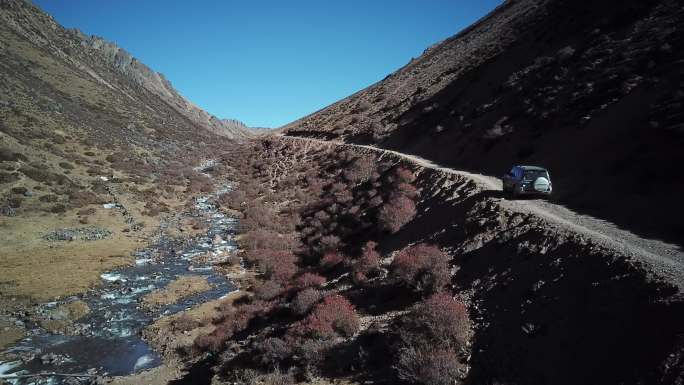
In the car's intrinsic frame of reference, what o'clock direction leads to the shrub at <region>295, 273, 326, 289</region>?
The shrub is roughly at 10 o'clock from the car.

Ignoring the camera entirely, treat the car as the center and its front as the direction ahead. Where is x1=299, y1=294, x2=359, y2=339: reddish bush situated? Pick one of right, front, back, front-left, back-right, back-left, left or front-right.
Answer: left

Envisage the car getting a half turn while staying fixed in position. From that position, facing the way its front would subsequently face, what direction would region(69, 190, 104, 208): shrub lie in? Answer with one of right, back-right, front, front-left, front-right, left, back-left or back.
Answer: back-right

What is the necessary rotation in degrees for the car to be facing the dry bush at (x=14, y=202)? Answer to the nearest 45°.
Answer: approximately 45° to its left

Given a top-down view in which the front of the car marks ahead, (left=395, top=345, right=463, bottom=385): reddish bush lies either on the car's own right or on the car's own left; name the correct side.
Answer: on the car's own left

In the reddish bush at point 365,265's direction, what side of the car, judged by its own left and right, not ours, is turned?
left

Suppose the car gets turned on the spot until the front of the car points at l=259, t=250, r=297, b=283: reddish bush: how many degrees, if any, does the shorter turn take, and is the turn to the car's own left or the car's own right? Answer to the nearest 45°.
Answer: approximately 45° to the car's own left

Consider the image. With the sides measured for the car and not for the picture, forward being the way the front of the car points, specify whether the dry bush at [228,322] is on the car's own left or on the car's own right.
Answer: on the car's own left

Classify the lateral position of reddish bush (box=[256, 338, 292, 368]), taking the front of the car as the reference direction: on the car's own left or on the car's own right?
on the car's own left

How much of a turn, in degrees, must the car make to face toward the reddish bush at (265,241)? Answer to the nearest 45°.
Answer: approximately 45° to its left

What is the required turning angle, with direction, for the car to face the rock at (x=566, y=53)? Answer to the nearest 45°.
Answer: approximately 45° to its right

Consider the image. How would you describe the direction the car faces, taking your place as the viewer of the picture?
facing away from the viewer and to the left of the viewer

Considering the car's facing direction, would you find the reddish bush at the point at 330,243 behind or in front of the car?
in front

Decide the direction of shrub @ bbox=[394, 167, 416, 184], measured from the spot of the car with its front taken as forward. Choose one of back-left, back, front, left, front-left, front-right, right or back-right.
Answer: front

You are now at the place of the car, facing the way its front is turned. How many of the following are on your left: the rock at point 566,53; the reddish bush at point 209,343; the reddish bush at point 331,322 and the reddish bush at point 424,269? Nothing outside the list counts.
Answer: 3

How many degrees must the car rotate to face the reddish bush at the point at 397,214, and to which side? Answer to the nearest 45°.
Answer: approximately 45° to its left

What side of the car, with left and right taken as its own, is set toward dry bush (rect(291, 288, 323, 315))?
left

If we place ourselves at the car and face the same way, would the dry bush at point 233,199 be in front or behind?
in front
